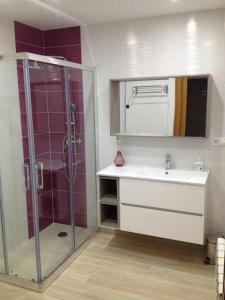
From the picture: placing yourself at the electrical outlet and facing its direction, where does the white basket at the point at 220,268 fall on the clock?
The white basket is roughly at 12 o'clock from the electrical outlet.

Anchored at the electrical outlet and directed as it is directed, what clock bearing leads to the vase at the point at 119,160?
The vase is roughly at 3 o'clock from the electrical outlet.

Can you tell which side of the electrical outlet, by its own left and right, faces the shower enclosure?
right

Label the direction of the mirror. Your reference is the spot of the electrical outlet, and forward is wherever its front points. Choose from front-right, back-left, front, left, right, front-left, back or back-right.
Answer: right

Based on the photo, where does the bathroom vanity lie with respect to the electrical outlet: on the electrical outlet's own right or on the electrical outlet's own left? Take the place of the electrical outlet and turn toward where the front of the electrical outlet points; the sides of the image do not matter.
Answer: on the electrical outlet's own right

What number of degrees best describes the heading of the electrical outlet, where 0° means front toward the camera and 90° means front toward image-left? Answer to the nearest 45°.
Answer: approximately 0°
